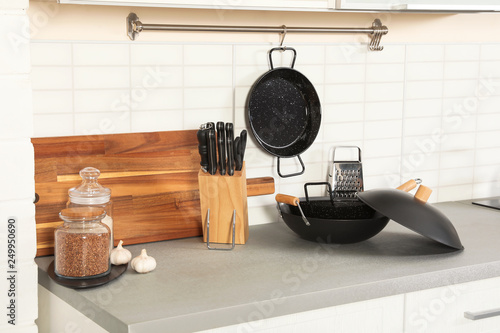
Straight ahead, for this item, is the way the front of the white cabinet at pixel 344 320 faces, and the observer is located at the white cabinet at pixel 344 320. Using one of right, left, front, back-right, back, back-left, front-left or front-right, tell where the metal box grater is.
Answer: back-left

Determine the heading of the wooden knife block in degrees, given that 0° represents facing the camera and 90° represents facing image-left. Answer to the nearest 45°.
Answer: approximately 0°

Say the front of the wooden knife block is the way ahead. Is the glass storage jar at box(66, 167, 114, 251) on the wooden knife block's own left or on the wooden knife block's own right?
on the wooden knife block's own right

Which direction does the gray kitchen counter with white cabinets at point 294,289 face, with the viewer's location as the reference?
facing the viewer and to the right of the viewer

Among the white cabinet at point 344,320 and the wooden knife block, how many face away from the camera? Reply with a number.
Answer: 0
